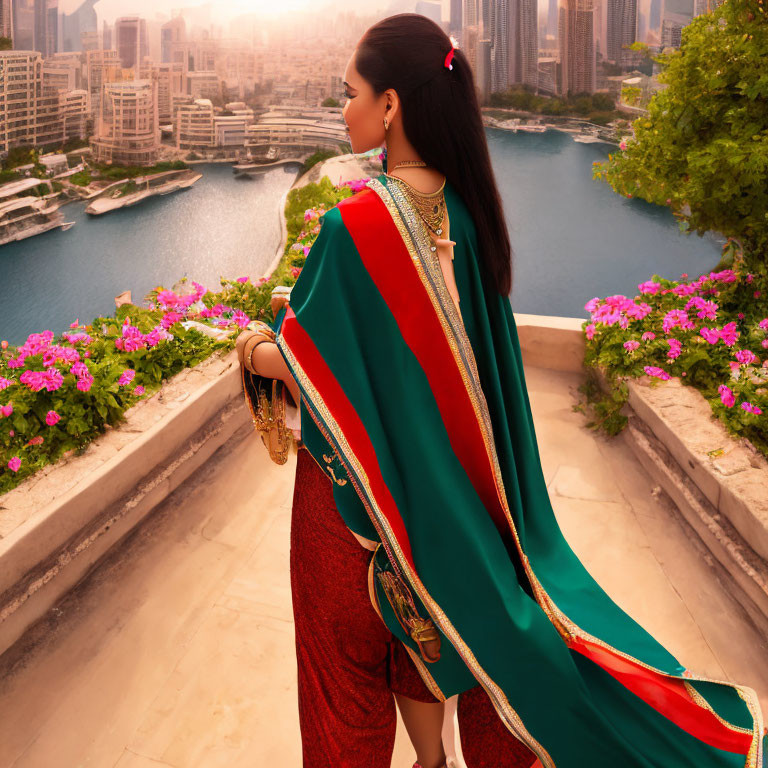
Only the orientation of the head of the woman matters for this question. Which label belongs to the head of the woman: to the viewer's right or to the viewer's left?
to the viewer's left

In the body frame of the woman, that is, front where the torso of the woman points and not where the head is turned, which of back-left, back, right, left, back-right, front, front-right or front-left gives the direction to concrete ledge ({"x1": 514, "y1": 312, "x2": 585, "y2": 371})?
front-right

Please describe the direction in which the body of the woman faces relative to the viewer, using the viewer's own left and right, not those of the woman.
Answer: facing away from the viewer and to the left of the viewer
